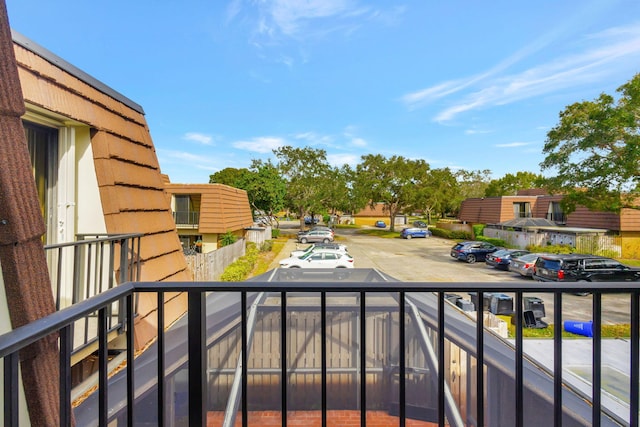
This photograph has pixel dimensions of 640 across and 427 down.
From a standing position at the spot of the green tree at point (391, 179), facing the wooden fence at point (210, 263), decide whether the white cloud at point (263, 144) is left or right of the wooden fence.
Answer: right

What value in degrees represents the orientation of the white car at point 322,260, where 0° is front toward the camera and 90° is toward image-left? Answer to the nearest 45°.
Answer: approximately 90°

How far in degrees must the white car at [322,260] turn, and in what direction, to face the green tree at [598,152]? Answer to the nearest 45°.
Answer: approximately 180°

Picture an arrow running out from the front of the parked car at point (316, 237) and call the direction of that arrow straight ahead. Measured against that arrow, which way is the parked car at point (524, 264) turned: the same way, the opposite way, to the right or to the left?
the opposite way

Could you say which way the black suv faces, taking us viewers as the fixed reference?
facing away from the viewer and to the right of the viewer

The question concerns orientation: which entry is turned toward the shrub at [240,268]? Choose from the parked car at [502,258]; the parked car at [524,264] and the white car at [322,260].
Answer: the white car

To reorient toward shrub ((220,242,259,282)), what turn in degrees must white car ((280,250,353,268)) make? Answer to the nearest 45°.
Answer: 0° — it already faces it

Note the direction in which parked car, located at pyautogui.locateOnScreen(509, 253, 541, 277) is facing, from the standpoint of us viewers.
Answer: facing away from the viewer and to the right of the viewer

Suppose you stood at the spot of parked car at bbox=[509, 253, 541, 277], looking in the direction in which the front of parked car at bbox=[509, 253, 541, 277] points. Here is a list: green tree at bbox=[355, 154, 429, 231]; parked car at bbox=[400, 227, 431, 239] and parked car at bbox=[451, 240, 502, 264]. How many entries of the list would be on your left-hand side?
3

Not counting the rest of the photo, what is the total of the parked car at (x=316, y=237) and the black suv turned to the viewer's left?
1
